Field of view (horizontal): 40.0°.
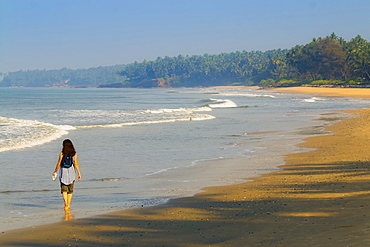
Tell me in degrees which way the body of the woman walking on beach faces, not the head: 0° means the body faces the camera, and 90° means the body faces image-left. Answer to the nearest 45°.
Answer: approximately 180°
